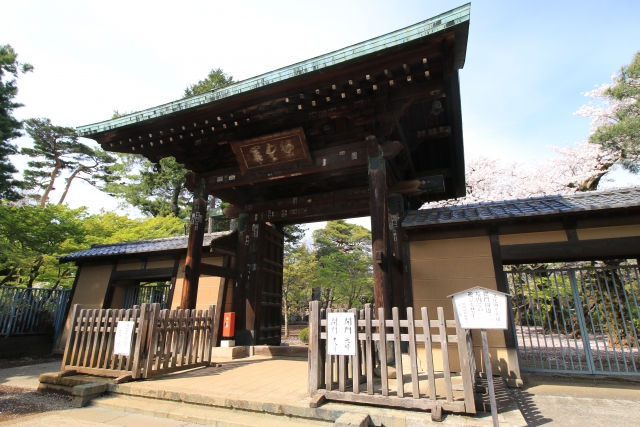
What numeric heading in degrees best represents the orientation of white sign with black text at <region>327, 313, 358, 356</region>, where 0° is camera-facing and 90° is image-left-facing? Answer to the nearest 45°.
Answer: approximately 0°

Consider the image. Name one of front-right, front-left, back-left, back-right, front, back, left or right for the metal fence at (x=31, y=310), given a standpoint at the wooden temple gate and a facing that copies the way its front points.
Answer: right

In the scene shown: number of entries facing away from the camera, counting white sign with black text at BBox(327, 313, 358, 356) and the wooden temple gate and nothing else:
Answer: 0

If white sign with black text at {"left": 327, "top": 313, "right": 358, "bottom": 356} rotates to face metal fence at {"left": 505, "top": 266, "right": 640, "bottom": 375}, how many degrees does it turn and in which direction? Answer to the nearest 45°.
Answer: approximately 135° to its left

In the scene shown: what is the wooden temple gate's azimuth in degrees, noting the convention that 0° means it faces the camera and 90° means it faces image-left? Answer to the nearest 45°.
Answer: approximately 45°

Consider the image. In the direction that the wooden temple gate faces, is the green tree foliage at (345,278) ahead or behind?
behind

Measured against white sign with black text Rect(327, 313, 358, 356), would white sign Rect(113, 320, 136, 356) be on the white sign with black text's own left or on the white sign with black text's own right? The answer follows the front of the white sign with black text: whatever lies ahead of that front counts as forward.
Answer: on the white sign with black text's own right

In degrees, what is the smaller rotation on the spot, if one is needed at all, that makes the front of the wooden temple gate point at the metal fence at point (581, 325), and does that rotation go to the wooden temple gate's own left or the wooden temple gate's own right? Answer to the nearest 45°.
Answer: approximately 135° to the wooden temple gate's own left

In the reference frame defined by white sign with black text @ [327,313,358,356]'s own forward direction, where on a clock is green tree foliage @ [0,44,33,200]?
The green tree foliage is roughly at 4 o'clock from the white sign with black text.
